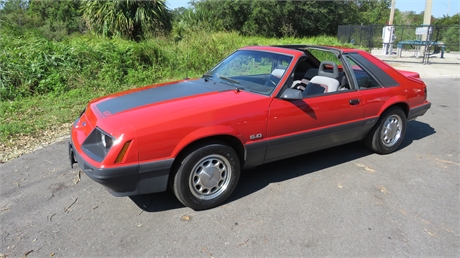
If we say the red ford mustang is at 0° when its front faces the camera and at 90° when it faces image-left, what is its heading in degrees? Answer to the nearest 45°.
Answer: approximately 45°

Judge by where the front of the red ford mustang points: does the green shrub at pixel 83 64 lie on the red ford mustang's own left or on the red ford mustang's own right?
on the red ford mustang's own right

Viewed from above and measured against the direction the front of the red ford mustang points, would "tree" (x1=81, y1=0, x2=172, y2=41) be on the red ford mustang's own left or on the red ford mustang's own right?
on the red ford mustang's own right

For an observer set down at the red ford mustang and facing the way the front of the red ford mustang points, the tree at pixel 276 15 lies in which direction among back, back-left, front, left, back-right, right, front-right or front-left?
back-right
